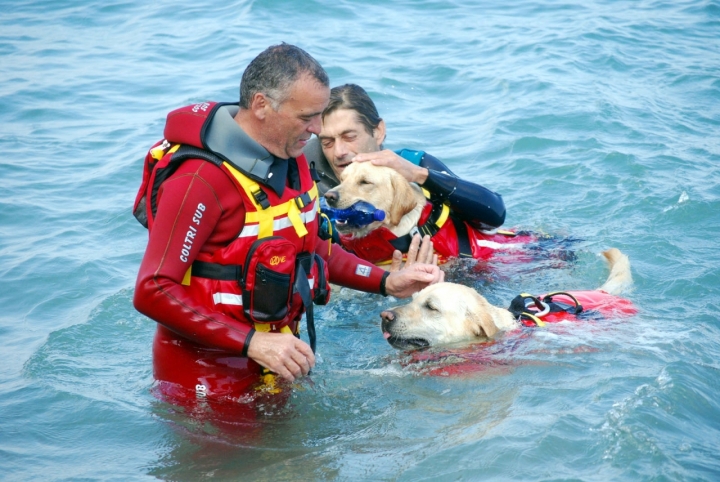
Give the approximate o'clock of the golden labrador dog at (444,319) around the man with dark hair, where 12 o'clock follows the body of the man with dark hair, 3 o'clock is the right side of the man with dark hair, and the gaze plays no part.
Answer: The golden labrador dog is roughly at 10 o'clock from the man with dark hair.

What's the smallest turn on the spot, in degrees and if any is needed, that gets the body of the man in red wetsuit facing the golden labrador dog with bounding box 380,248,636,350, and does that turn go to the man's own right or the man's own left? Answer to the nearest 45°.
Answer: approximately 90° to the man's own left

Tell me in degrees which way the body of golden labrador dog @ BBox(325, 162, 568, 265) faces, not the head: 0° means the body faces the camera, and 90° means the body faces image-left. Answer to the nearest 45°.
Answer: approximately 90°

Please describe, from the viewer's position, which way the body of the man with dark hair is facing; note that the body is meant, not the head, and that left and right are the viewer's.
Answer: facing the viewer and to the left of the viewer

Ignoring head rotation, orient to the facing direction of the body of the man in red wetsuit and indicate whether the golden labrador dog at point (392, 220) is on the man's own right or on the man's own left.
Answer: on the man's own left

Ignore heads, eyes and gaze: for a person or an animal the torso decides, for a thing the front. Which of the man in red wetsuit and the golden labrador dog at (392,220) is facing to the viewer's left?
the golden labrador dog

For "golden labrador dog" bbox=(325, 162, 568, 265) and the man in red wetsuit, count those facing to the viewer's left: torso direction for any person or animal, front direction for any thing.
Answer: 1

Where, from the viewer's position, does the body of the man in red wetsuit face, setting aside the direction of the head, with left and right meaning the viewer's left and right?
facing the viewer and to the right of the viewer
